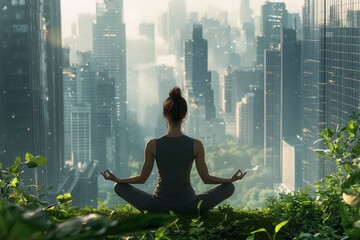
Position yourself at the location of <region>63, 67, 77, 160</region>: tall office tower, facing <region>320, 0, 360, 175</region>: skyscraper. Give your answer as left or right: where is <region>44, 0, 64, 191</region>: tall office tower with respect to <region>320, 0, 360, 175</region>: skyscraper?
right

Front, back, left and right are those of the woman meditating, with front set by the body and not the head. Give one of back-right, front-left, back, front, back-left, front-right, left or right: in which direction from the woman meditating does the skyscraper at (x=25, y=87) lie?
front

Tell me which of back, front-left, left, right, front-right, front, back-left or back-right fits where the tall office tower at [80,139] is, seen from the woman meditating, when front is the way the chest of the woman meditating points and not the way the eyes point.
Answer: front

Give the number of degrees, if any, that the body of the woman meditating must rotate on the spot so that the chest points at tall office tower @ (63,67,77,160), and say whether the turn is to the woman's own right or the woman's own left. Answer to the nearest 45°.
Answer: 0° — they already face it

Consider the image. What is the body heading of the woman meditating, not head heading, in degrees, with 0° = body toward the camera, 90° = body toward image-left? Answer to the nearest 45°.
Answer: approximately 180°

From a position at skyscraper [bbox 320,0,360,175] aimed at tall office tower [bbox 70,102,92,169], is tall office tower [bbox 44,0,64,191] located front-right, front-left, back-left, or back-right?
front-left

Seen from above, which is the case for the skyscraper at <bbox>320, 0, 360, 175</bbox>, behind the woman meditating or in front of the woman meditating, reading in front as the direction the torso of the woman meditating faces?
in front

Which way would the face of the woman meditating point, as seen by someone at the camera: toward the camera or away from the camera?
away from the camera

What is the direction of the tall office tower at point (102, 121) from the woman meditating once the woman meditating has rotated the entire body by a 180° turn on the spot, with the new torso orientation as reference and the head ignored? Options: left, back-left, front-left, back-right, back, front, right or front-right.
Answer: back

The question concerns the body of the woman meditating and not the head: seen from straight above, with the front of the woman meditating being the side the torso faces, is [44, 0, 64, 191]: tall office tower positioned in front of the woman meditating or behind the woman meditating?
in front
